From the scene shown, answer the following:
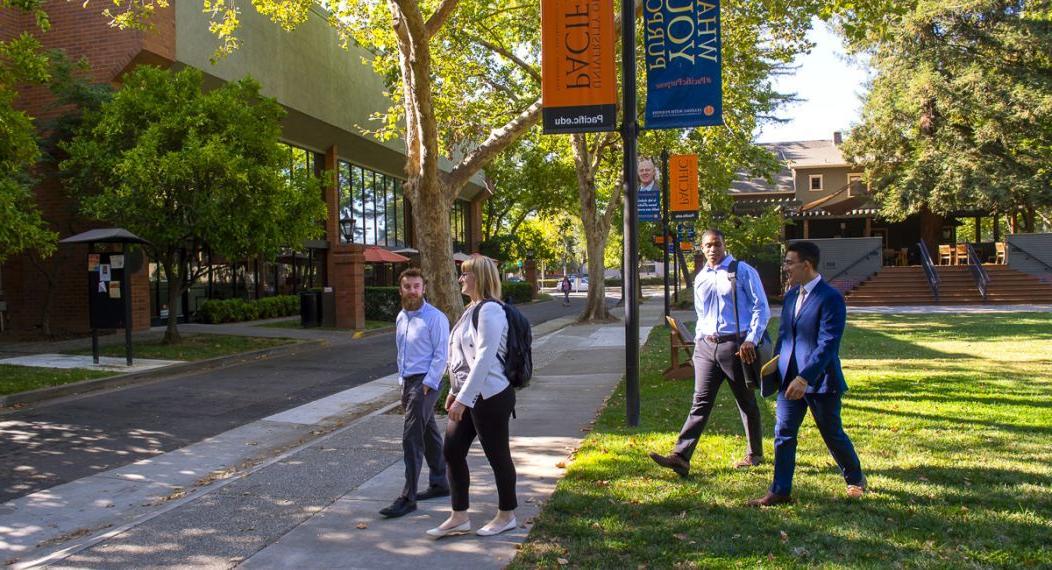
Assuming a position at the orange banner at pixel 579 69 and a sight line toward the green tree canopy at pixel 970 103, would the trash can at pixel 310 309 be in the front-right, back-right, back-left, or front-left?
front-left

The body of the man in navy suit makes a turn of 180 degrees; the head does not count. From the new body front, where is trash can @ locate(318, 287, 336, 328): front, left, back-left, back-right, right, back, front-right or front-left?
left

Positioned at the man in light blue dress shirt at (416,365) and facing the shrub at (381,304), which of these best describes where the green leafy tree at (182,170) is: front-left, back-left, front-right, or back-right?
front-left

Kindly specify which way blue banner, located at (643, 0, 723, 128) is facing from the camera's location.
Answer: facing the viewer

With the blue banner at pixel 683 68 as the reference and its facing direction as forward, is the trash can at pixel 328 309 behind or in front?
behind

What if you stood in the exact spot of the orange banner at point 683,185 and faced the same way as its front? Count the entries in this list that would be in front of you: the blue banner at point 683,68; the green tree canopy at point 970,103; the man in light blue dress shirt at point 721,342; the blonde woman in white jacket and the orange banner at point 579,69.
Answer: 4

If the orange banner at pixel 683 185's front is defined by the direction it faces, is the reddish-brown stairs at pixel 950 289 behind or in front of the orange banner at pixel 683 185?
behind

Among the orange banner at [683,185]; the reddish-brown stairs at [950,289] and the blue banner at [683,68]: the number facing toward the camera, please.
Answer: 3

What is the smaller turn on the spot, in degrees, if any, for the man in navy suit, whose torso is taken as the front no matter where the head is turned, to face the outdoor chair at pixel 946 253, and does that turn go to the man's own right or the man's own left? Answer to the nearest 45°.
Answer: approximately 135° to the man's own right

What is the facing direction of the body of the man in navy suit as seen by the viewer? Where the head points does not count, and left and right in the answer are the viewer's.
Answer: facing the viewer and to the left of the viewer

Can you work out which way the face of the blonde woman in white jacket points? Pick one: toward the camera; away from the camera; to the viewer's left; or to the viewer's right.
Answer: to the viewer's left

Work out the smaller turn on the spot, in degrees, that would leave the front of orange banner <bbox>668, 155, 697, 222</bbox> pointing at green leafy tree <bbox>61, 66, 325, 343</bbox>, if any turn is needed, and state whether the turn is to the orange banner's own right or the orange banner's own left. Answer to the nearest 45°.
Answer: approximately 45° to the orange banner's own right

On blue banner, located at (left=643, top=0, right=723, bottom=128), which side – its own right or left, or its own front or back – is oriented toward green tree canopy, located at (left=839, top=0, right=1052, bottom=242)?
back

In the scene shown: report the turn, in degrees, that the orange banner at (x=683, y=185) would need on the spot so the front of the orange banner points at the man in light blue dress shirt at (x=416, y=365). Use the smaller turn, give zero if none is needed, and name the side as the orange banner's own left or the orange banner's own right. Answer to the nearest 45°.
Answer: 0° — it already faces them

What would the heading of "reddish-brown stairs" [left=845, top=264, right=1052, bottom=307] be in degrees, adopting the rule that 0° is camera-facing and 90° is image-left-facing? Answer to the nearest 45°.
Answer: approximately 0°

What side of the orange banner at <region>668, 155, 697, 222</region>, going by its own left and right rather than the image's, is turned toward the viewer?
front

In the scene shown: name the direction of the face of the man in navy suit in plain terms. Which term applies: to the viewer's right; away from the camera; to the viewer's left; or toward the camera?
to the viewer's left
